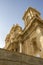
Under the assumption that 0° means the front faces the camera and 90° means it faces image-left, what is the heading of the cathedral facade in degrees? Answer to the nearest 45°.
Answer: approximately 45°
